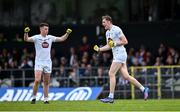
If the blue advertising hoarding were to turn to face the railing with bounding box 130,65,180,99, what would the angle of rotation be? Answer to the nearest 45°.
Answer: approximately 90° to its left

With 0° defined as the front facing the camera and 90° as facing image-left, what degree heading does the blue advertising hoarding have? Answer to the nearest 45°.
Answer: approximately 0°
